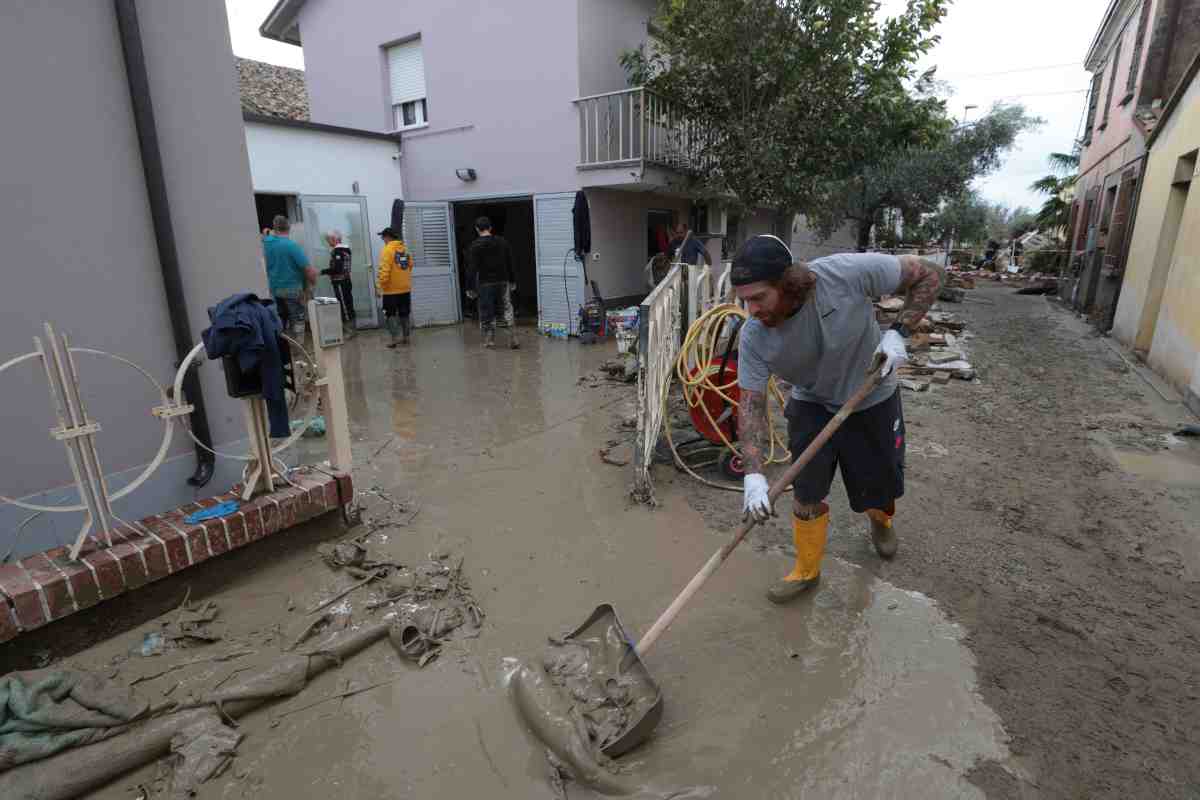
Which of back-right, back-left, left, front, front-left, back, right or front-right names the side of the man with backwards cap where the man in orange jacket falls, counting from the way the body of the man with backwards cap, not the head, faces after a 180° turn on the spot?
left

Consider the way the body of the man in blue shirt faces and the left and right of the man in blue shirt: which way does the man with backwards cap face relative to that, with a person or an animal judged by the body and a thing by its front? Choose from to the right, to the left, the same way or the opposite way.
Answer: to the left

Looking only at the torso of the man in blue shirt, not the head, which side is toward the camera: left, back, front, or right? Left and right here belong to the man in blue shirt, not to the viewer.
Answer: back

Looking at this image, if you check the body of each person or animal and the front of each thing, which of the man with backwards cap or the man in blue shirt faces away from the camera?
the man in blue shirt

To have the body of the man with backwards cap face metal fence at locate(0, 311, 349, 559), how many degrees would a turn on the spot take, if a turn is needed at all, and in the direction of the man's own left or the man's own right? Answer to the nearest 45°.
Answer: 0° — they already face it

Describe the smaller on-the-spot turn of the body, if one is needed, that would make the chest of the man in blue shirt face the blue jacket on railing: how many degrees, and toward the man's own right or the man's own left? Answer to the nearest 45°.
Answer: approximately 180°

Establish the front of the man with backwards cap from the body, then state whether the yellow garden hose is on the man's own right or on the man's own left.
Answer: on the man's own right

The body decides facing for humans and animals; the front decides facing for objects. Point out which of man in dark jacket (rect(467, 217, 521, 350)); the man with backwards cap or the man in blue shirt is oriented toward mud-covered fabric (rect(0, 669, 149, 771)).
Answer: the man with backwards cap

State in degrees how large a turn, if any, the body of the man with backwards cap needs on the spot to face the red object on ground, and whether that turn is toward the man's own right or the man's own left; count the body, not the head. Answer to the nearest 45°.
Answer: approximately 90° to the man's own right

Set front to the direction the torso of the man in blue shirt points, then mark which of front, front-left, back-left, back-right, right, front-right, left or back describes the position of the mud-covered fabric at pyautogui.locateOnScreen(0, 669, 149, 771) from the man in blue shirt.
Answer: back
